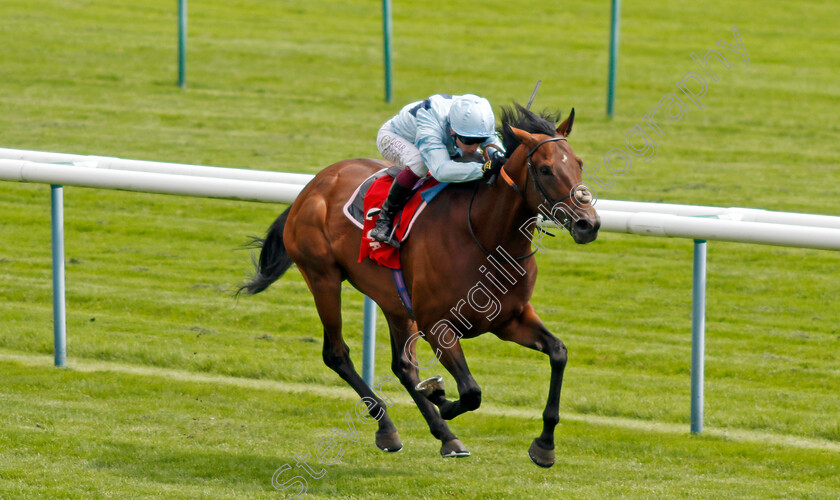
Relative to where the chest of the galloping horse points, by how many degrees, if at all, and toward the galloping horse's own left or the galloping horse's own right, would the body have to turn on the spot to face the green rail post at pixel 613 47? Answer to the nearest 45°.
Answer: approximately 135° to the galloping horse's own left

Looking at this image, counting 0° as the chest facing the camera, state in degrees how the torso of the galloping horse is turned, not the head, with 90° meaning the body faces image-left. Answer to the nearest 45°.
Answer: approximately 315°

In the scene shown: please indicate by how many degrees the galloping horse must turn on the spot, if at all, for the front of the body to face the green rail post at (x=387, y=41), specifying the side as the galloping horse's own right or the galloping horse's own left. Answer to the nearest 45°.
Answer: approximately 135° to the galloping horse's own left

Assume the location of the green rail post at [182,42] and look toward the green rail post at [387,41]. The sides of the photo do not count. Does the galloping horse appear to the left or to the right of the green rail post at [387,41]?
right

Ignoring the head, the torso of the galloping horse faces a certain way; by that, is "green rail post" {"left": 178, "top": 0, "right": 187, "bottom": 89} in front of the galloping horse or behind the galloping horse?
behind

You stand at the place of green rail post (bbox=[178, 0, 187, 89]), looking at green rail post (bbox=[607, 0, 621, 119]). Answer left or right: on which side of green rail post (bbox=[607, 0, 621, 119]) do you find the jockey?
right
